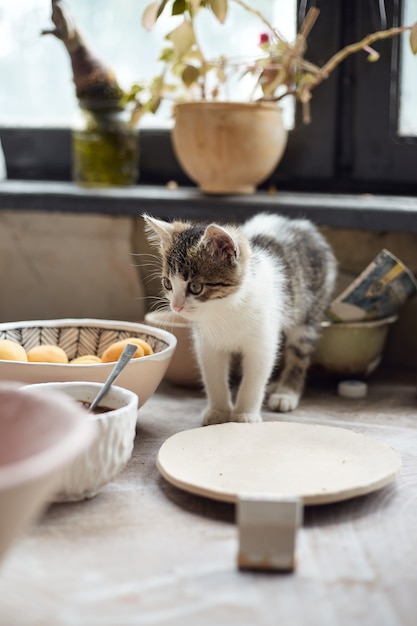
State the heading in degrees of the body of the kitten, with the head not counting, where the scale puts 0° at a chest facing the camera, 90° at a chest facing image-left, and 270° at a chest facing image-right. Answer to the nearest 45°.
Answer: approximately 45°
